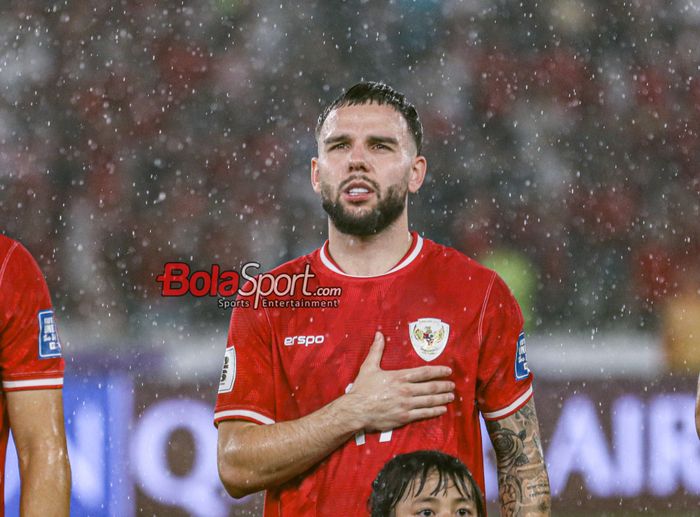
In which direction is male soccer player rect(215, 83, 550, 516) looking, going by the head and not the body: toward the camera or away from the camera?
toward the camera

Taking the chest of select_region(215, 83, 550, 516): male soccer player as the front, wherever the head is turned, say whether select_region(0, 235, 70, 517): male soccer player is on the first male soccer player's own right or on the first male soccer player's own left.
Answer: on the first male soccer player's own right

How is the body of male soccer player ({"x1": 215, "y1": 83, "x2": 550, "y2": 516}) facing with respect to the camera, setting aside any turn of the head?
toward the camera
